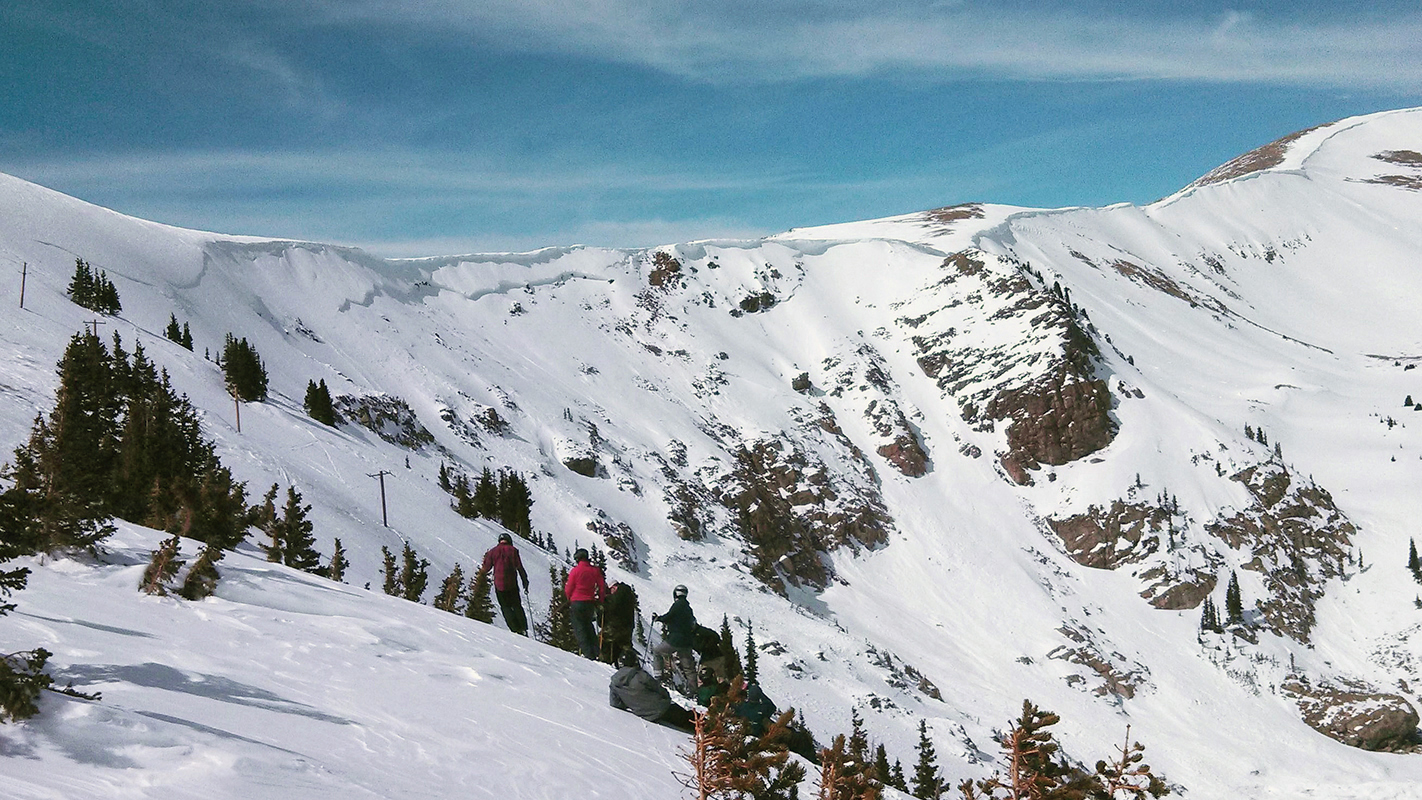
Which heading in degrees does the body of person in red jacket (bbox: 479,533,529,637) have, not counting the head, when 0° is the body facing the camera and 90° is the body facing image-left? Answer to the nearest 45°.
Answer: approximately 180°

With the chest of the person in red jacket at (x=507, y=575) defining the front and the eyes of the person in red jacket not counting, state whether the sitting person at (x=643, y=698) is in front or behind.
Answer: behind

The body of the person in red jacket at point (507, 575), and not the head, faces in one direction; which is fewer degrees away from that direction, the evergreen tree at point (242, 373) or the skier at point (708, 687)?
the evergreen tree
